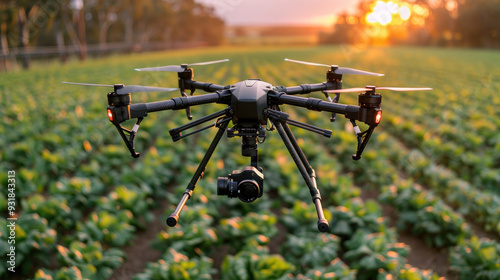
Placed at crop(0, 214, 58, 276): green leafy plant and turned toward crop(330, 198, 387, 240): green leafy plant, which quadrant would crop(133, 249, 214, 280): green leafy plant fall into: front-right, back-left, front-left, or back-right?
front-right

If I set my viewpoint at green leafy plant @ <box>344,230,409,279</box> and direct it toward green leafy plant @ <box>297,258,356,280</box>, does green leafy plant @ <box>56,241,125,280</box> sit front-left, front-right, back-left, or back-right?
front-right

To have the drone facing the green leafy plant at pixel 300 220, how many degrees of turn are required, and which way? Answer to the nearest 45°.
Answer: approximately 180°

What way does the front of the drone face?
toward the camera

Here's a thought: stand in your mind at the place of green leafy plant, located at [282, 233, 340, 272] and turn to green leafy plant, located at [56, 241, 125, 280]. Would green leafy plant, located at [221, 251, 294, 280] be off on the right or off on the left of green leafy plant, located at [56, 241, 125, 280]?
left
